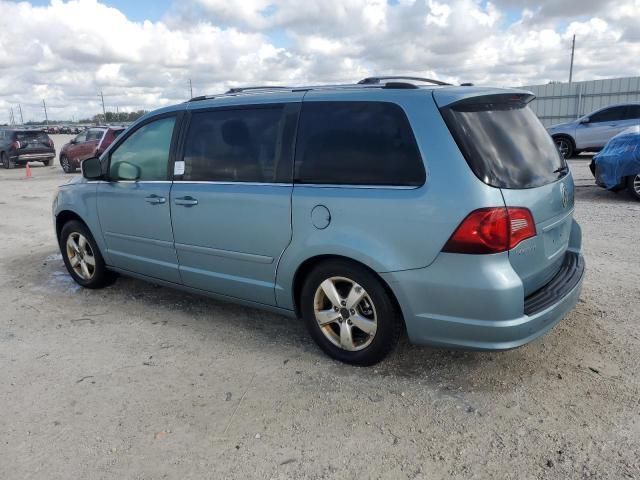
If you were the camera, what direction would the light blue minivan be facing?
facing away from the viewer and to the left of the viewer

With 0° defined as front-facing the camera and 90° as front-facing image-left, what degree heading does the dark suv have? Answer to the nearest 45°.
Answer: approximately 135°

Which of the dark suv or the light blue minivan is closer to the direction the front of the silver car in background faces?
the dark suv

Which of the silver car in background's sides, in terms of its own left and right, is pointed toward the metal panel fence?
right

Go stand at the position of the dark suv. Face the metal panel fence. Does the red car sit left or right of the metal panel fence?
right

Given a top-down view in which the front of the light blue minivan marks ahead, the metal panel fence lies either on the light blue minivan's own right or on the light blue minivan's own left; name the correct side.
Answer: on the light blue minivan's own right

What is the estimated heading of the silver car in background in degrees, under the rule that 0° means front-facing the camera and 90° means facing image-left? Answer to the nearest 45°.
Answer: approximately 90°

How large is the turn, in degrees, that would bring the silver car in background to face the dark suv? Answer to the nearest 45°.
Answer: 0° — it already faces it

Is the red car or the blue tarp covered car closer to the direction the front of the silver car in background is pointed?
the red car

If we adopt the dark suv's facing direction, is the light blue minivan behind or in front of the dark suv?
behind

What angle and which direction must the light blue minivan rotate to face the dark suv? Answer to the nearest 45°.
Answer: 0° — it already faces it
